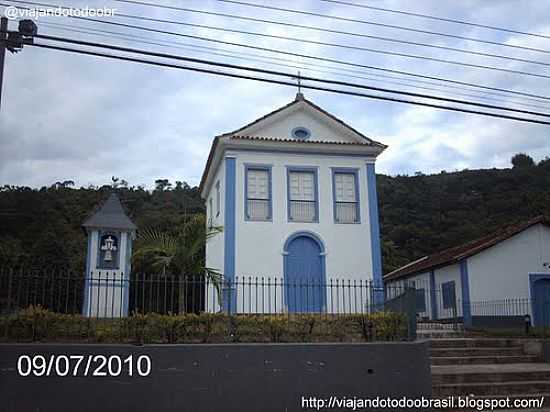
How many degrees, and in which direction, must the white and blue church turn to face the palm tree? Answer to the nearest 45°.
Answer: approximately 45° to its right

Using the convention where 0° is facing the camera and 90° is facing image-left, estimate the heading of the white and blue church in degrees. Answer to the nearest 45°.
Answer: approximately 0°

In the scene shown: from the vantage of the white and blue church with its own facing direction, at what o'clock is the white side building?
The white side building is roughly at 8 o'clock from the white and blue church.
